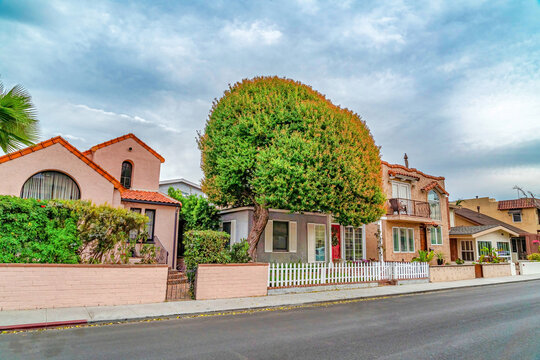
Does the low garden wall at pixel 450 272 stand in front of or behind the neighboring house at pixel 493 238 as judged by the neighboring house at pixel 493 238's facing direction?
in front

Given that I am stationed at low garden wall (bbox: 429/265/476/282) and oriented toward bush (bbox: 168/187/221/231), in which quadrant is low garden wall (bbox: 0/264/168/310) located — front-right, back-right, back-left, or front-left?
front-left

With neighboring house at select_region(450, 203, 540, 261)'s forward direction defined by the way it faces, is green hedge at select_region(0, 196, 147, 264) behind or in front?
in front
